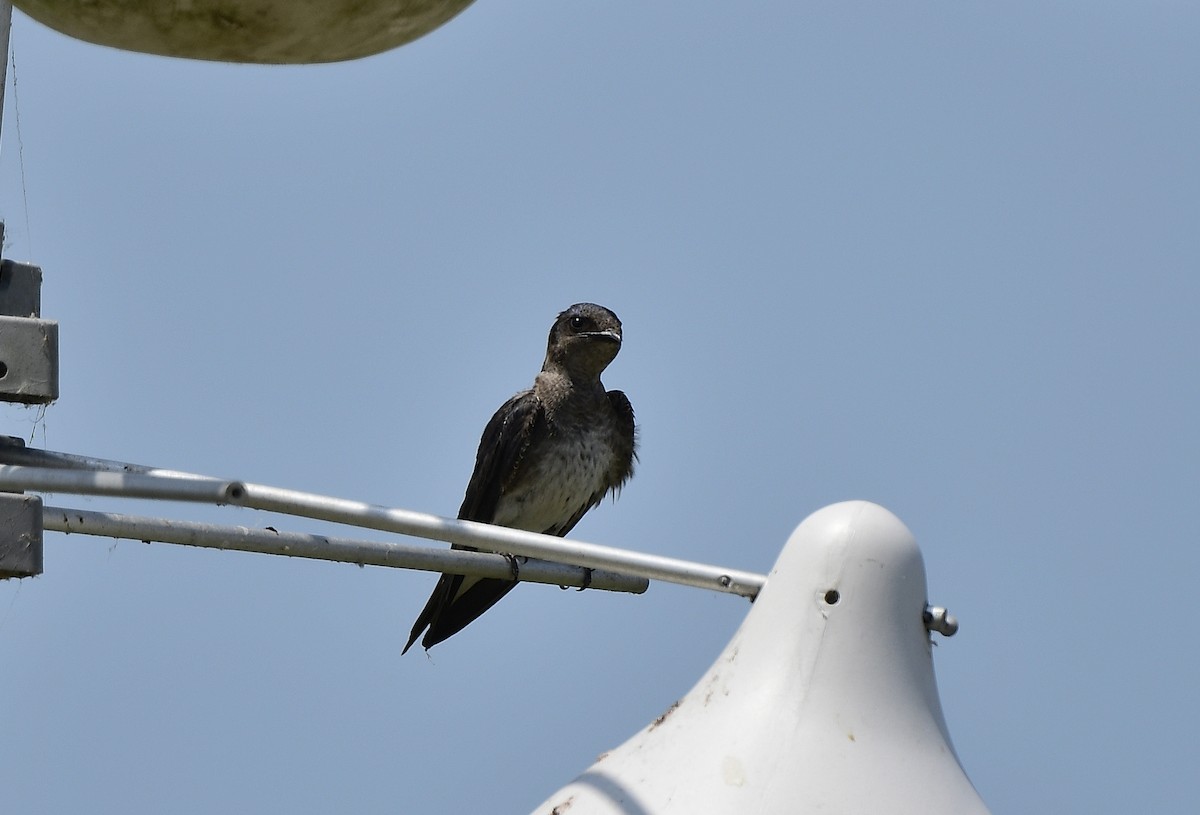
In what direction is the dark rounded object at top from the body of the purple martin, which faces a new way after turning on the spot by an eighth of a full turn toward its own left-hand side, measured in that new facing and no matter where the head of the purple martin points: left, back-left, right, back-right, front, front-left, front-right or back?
right

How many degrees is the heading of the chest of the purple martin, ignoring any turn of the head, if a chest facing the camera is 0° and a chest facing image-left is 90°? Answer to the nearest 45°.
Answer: approximately 315°

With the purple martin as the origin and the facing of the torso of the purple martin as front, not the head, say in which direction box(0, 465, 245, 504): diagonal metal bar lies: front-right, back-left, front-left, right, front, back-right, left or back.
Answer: front-right
